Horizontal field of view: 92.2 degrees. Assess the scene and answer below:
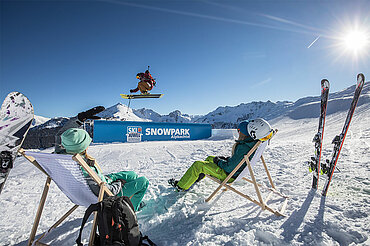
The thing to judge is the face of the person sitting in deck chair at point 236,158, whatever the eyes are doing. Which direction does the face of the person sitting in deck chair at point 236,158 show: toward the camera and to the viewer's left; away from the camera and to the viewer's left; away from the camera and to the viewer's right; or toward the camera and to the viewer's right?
away from the camera and to the viewer's left

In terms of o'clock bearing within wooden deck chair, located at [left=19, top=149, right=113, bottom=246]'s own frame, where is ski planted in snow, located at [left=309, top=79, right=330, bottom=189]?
The ski planted in snow is roughly at 2 o'clock from the wooden deck chair.

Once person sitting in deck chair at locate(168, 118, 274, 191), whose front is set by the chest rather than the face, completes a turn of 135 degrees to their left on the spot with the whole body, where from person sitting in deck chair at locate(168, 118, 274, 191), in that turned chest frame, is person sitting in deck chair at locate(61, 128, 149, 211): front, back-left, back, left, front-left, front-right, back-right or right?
right

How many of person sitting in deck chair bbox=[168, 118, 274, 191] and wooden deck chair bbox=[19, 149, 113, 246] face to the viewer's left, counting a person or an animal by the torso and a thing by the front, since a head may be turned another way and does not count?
1

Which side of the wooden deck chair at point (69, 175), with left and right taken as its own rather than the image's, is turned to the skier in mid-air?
front

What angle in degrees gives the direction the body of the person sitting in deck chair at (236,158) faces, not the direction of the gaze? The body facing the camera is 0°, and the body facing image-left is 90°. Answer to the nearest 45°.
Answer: approximately 90°

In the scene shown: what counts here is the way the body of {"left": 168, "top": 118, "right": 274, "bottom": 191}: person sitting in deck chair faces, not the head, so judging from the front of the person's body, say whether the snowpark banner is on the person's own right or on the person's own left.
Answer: on the person's own right

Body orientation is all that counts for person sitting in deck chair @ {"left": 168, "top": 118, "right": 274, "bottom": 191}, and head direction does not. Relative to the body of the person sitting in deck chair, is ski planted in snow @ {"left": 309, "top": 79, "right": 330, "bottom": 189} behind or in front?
behind

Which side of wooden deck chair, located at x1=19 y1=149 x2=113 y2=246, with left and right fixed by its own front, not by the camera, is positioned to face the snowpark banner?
front

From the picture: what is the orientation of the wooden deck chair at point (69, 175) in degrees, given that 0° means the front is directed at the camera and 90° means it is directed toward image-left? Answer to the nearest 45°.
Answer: approximately 225°

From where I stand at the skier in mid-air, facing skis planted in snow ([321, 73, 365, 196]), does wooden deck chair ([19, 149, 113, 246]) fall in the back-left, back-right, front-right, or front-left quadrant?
front-right

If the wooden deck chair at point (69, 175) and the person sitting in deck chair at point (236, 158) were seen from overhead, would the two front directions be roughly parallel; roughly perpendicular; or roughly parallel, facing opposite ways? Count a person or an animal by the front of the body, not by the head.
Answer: roughly perpendicular

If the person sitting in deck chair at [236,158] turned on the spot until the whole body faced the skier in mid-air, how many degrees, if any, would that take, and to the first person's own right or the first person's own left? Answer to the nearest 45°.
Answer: approximately 45° to the first person's own right

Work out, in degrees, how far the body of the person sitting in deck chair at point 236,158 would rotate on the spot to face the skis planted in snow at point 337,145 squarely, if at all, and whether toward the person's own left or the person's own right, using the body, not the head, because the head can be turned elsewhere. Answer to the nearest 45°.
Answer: approximately 180°

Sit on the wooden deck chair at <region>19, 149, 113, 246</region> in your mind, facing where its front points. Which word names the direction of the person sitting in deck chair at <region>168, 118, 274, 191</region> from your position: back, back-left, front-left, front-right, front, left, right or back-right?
front-right
